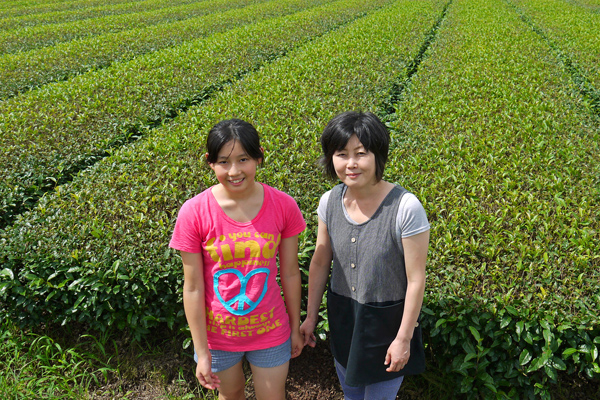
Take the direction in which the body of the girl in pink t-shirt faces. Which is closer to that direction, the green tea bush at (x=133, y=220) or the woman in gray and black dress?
the woman in gray and black dress

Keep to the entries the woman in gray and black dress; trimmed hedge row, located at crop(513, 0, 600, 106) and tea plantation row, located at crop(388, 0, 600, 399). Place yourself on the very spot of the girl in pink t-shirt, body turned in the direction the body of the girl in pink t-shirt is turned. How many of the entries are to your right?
0

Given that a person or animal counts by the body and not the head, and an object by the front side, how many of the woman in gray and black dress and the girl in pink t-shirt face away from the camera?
0

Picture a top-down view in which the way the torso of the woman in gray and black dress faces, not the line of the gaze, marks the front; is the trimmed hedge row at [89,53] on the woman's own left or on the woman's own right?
on the woman's own right

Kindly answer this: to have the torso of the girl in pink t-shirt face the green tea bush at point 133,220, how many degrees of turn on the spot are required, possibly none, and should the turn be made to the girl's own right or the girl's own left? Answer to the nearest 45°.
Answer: approximately 135° to the girl's own right

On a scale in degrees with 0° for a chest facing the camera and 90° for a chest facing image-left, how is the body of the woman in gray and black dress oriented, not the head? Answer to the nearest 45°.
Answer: approximately 45°

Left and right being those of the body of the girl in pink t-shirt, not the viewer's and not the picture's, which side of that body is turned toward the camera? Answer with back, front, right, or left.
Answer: front

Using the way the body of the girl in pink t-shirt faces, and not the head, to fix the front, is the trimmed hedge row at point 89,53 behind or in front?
behind

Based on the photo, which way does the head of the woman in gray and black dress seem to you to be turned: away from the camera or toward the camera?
toward the camera

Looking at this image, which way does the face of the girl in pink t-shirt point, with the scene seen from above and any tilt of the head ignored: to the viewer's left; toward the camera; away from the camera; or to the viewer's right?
toward the camera

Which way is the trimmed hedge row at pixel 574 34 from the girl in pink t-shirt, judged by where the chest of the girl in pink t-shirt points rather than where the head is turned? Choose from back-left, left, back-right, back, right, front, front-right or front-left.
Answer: back-left

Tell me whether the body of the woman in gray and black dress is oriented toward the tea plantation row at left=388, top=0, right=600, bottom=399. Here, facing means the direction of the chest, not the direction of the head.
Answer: no

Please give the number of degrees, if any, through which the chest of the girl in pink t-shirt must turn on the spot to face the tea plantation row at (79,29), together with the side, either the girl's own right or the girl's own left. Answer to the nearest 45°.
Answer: approximately 180°

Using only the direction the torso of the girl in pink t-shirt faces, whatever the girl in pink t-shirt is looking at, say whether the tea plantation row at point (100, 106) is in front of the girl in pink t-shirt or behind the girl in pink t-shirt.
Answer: behind

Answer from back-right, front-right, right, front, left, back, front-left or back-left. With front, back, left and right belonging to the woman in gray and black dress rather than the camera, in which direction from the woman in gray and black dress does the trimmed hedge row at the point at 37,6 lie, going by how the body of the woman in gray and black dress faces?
right
